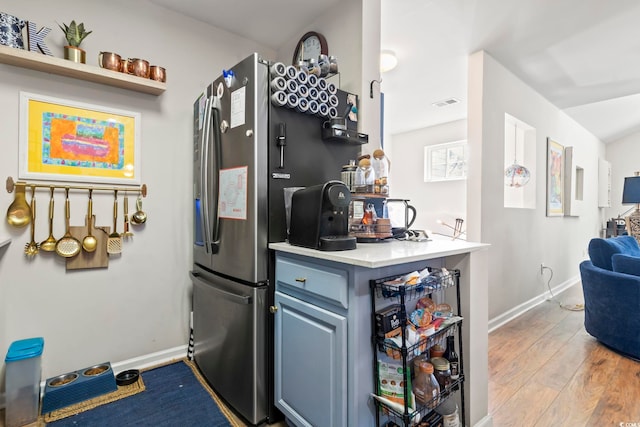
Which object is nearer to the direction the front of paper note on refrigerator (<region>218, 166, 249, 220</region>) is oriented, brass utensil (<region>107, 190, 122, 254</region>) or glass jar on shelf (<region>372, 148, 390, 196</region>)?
the brass utensil

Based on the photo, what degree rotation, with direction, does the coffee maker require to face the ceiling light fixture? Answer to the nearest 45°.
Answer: approximately 135° to its left

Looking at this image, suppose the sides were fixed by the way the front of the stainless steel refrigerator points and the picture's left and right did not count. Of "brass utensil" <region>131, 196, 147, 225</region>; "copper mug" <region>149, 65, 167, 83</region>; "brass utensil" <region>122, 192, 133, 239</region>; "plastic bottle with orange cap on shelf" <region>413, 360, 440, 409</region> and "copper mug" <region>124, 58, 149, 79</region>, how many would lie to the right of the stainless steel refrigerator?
4

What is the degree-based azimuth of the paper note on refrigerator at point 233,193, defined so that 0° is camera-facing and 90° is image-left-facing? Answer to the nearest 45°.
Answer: approximately 45°

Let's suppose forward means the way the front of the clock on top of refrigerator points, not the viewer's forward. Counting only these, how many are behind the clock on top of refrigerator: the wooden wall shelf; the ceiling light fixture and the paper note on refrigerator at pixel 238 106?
1

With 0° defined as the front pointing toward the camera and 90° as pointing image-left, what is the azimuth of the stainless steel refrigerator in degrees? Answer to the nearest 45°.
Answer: approximately 45°

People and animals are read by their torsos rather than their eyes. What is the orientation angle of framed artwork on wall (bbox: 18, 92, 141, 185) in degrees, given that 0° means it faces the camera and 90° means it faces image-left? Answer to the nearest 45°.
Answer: approximately 315°

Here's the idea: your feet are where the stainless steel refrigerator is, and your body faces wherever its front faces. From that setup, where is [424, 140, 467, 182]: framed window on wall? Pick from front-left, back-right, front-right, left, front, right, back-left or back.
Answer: back

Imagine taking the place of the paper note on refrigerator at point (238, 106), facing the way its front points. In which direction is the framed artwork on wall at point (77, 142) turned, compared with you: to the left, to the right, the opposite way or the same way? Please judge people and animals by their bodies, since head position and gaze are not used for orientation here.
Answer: to the left

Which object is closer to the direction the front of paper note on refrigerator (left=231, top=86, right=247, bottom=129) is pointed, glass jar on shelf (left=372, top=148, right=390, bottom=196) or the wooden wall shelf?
the wooden wall shelf

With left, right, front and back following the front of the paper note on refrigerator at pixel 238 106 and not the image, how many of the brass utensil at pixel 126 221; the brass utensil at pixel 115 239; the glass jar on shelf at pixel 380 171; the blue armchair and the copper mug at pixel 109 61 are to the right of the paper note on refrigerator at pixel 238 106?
3
